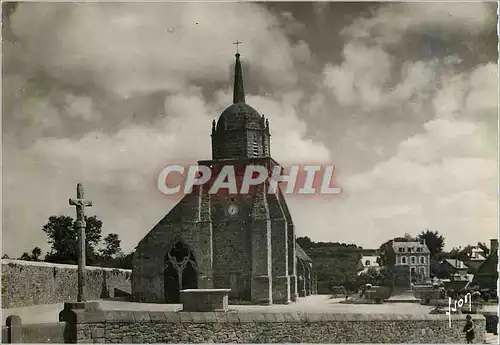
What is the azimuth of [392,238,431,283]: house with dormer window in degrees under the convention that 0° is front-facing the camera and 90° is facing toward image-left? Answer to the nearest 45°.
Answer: approximately 0°

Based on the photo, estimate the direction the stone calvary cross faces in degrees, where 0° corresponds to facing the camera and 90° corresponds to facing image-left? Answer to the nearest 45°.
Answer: approximately 0°

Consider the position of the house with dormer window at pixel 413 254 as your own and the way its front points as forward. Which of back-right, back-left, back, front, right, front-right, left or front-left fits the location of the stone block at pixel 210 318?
front-right

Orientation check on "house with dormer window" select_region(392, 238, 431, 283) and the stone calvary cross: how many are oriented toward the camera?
2

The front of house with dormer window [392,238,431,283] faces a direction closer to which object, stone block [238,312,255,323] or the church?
the stone block

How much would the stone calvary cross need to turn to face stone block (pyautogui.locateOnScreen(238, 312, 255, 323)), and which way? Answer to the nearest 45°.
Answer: approximately 90° to its left

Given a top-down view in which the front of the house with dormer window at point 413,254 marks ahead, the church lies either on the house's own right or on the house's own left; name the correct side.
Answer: on the house's own right

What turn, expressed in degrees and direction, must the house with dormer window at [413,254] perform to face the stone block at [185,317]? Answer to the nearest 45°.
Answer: approximately 45° to its right

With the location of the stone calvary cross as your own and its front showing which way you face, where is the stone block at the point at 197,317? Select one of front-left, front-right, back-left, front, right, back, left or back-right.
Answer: left

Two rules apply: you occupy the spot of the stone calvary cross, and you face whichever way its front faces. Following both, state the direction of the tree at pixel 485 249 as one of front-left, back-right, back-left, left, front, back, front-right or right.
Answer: left

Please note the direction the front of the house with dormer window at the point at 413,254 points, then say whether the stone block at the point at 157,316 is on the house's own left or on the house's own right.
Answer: on the house's own right

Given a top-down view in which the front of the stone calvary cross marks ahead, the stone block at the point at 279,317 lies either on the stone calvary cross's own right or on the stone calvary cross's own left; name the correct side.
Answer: on the stone calvary cross's own left
